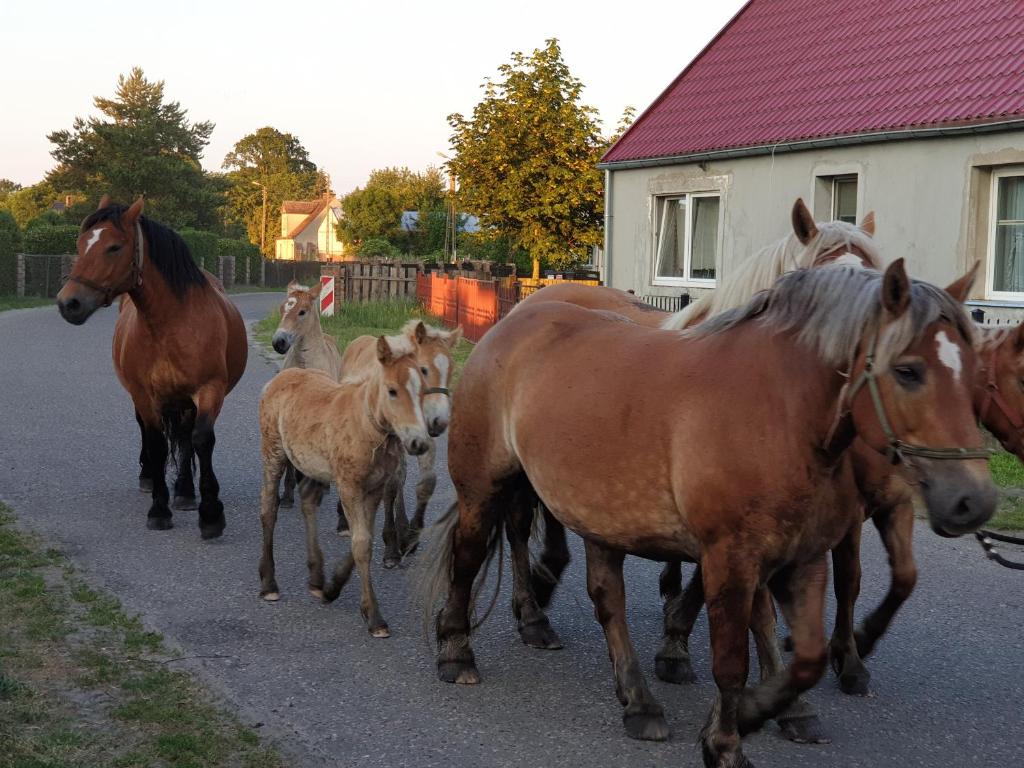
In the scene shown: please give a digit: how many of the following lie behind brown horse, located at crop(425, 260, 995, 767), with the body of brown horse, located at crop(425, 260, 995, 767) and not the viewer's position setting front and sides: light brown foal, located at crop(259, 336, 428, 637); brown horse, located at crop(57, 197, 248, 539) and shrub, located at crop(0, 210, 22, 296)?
3

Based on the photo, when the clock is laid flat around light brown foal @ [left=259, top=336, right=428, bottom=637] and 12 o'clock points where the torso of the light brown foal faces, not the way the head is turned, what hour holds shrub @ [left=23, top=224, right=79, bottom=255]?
The shrub is roughly at 7 o'clock from the light brown foal.

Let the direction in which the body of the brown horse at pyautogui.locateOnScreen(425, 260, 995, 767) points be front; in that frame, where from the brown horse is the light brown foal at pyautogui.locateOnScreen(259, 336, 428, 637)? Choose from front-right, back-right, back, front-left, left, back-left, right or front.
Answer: back

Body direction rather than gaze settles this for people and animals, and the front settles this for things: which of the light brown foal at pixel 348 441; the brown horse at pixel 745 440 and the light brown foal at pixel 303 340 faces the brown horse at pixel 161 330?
the light brown foal at pixel 303 340

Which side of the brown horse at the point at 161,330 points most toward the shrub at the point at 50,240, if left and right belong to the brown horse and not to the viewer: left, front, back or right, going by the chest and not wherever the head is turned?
back

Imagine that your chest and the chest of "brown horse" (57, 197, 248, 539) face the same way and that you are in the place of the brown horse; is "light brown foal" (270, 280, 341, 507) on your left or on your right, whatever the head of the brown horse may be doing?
on your left

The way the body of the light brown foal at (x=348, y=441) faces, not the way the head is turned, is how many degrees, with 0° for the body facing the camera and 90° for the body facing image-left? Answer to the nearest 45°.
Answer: approximately 315°

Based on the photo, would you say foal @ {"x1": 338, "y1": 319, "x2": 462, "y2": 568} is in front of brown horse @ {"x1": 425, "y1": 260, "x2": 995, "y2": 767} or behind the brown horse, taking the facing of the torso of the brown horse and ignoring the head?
behind

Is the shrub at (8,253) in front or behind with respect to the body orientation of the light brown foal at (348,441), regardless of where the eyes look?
behind

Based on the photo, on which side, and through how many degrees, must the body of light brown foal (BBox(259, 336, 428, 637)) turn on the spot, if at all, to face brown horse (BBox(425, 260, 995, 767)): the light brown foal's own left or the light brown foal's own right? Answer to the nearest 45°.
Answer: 0° — it already faces it

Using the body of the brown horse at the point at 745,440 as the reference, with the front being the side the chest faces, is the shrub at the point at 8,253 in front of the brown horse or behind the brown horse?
behind
